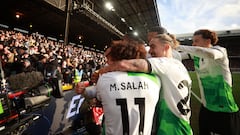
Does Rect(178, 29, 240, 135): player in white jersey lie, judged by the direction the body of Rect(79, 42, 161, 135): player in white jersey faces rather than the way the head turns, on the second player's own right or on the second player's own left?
on the second player's own right

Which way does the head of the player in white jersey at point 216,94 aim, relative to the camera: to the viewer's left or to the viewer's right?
to the viewer's left

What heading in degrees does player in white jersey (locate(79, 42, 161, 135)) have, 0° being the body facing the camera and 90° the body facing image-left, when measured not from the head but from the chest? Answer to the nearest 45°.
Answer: approximately 180°
